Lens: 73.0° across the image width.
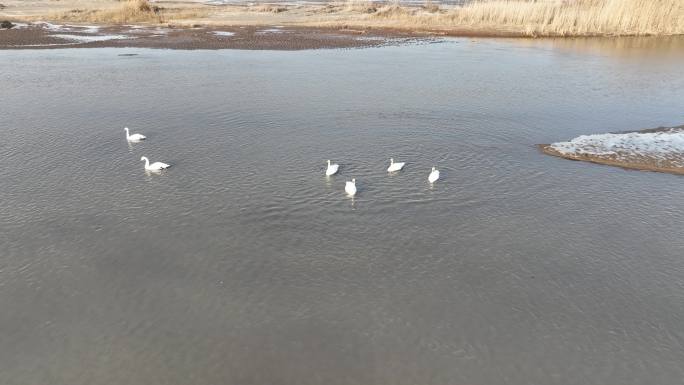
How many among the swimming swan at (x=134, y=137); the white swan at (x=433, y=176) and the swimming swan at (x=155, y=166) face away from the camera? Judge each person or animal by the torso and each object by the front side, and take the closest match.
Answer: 1

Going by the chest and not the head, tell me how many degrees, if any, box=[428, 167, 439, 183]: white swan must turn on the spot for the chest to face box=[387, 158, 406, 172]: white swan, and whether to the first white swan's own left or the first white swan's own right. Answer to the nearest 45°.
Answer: approximately 45° to the first white swan's own left

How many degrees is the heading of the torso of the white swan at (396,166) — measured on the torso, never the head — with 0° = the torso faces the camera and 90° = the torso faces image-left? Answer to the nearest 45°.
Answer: approximately 90°

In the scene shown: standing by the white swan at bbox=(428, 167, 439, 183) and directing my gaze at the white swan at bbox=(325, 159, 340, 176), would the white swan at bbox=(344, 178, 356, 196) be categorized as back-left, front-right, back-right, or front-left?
front-left

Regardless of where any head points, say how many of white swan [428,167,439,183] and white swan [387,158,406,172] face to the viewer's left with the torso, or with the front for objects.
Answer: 1

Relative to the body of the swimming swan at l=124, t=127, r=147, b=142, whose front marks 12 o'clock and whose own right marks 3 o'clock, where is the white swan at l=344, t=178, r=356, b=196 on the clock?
The white swan is roughly at 8 o'clock from the swimming swan.

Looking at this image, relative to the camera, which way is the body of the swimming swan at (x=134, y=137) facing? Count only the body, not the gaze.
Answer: to the viewer's left

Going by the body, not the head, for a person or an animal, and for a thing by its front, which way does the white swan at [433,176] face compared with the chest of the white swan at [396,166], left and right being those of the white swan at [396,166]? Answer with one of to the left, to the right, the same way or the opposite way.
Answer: to the right

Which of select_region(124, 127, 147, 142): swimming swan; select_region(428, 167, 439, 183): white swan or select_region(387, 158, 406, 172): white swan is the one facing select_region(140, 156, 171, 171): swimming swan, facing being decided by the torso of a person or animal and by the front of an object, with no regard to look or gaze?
select_region(387, 158, 406, 172): white swan

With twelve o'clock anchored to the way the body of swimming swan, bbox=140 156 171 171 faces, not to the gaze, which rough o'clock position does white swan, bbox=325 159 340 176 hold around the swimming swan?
The white swan is roughly at 7 o'clock from the swimming swan.

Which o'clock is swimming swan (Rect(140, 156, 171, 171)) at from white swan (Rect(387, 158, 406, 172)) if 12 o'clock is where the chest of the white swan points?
The swimming swan is roughly at 12 o'clock from the white swan.

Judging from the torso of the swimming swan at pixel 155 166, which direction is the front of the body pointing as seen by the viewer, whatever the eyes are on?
to the viewer's left

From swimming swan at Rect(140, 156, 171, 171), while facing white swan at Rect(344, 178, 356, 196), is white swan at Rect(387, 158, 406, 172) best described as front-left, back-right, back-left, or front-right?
front-left

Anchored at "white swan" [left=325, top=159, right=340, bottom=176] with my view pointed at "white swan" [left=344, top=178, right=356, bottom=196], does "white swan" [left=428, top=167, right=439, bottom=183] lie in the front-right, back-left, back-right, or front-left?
front-left

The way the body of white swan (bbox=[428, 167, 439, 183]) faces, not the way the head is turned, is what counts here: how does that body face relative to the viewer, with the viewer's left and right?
facing away from the viewer
